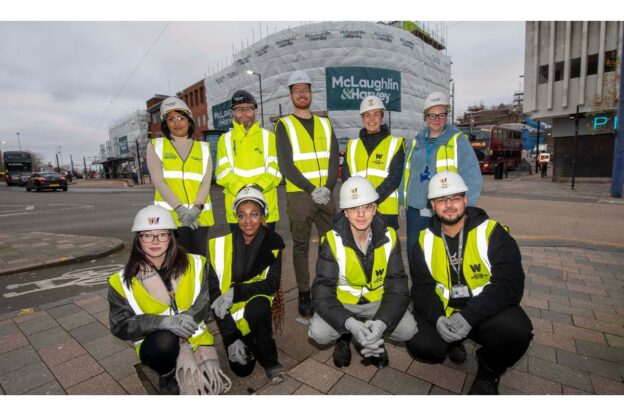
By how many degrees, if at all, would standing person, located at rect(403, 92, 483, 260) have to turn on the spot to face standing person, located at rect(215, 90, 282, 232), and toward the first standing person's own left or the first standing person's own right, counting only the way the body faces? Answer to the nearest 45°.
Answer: approximately 45° to the first standing person's own right

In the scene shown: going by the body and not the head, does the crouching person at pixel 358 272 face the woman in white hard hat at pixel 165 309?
no

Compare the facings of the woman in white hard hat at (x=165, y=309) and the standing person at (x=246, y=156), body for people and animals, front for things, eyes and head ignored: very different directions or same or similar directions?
same or similar directions

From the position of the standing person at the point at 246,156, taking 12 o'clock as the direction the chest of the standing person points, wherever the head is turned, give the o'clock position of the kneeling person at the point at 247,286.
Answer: The kneeling person is roughly at 12 o'clock from the standing person.

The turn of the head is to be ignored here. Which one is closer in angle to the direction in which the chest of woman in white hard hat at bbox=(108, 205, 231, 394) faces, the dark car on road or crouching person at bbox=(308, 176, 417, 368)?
the crouching person

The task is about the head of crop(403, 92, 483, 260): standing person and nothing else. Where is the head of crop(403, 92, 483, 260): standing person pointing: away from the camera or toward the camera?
toward the camera

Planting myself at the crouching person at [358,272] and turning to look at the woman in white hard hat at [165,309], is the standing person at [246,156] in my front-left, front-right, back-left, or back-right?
front-right

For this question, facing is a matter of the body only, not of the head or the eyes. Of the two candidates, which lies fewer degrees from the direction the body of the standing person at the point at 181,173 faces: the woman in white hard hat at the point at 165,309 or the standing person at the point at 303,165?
the woman in white hard hat

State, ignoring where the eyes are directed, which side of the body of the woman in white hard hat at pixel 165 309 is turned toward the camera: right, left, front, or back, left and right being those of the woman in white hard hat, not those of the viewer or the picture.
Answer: front

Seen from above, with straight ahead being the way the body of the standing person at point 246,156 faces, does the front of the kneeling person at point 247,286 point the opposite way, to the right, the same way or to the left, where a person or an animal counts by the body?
the same way

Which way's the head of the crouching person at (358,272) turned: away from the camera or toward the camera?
toward the camera

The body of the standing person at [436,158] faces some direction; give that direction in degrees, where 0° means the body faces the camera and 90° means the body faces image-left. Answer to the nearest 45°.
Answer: approximately 45°

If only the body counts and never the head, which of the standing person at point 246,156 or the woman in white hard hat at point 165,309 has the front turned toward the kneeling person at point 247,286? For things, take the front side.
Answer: the standing person

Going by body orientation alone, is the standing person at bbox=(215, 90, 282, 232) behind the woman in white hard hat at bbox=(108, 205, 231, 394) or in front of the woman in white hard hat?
behind

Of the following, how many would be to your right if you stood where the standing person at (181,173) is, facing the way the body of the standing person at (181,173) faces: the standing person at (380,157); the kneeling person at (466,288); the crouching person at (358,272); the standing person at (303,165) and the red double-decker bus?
0

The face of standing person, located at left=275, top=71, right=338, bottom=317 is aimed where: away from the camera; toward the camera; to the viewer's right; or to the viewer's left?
toward the camera

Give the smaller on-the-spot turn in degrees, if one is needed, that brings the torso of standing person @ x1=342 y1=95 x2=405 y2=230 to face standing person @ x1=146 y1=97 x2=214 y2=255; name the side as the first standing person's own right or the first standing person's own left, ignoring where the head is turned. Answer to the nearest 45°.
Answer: approximately 45° to the first standing person's own right

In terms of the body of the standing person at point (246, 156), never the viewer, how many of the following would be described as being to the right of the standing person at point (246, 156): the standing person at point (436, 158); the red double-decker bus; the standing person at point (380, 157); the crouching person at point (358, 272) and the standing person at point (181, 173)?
1

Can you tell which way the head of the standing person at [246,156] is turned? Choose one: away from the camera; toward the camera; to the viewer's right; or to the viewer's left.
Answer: toward the camera

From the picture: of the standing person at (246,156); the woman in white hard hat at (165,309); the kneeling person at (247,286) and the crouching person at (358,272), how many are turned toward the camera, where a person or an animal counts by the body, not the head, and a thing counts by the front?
4

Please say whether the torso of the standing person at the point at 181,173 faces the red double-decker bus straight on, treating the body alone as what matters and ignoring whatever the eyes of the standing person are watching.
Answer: no

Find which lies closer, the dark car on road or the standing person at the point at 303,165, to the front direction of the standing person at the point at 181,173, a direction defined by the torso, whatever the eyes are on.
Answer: the standing person

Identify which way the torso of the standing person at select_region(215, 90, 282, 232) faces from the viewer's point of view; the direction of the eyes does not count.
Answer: toward the camera
